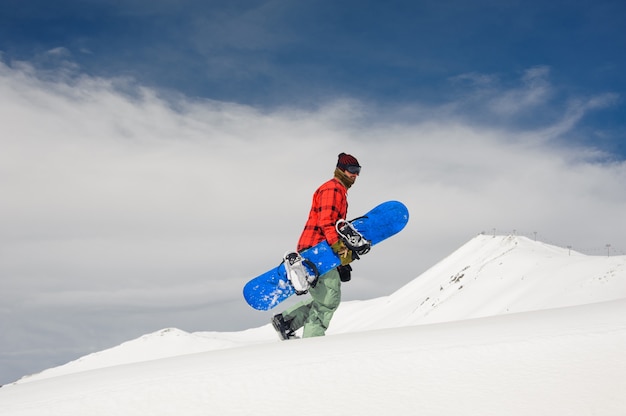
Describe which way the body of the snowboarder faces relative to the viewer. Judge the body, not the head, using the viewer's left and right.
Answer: facing to the right of the viewer
